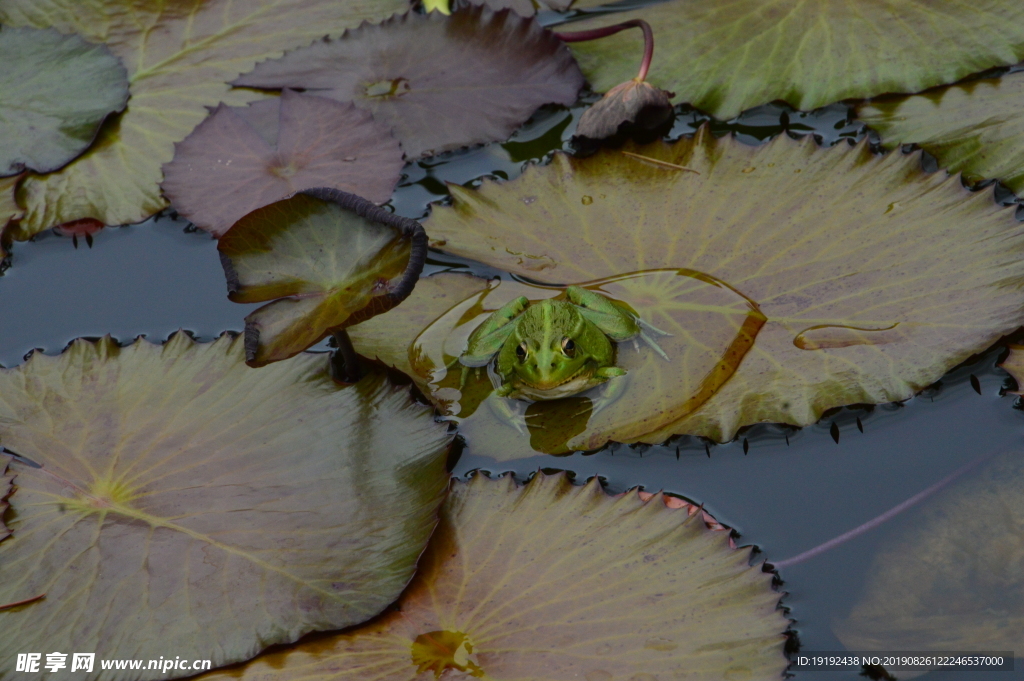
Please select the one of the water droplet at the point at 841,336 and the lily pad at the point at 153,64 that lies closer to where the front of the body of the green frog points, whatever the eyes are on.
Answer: the water droplet

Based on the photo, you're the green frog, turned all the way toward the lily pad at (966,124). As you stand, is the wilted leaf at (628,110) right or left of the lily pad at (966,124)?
left

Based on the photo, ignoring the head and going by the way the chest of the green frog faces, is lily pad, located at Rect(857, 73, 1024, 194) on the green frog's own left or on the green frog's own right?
on the green frog's own left

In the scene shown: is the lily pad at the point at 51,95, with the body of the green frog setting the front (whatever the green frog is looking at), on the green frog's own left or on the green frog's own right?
on the green frog's own right

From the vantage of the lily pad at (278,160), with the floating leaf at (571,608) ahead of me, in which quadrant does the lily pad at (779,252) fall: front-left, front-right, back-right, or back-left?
front-left

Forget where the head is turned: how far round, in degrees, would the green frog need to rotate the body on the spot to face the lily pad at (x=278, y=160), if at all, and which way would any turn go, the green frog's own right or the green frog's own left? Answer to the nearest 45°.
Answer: approximately 135° to the green frog's own right

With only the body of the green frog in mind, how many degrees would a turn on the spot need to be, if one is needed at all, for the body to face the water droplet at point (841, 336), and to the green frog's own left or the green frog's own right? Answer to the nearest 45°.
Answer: approximately 90° to the green frog's own left

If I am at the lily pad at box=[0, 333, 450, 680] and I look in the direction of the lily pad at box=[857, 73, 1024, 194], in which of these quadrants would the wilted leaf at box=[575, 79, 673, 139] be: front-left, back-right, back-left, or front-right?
front-left

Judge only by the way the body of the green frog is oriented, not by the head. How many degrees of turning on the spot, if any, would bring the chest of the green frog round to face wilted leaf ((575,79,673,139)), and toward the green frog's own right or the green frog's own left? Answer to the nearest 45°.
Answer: approximately 180°

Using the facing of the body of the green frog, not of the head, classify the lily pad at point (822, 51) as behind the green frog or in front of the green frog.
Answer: behind

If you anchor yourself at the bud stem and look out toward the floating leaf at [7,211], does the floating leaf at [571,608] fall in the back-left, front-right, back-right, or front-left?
front-left

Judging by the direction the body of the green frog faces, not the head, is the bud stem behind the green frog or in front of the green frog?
behind

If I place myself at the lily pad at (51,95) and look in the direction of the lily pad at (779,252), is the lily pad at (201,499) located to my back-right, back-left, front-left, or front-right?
front-right

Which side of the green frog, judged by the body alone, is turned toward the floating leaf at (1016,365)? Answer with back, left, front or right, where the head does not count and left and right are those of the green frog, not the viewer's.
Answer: left

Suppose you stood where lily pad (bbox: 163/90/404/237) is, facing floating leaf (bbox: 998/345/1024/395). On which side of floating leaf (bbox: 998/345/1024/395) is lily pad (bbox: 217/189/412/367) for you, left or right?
right

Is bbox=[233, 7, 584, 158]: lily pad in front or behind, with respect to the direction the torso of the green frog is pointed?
behind

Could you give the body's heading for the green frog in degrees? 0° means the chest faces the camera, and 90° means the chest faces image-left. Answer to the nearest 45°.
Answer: approximately 0°
